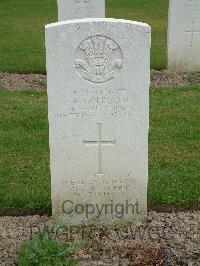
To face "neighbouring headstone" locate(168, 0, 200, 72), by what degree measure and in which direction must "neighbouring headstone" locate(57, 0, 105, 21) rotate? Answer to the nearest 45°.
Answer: approximately 90° to its left

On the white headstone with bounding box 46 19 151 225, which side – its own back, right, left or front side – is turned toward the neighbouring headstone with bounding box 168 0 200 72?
back

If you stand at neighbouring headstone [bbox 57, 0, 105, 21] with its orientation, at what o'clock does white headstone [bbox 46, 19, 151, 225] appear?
The white headstone is roughly at 12 o'clock from the neighbouring headstone.

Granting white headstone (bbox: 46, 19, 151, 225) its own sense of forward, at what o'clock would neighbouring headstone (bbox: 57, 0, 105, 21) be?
The neighbouring headstone is roughly at 6 o'clock from the white headstone.

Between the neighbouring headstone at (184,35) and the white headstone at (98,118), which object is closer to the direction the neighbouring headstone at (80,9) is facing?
the white headstone

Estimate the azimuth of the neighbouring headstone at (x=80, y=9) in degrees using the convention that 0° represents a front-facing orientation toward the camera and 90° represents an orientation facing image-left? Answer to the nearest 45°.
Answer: approximately 0°

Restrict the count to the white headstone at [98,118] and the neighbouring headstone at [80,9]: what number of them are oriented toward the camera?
2
